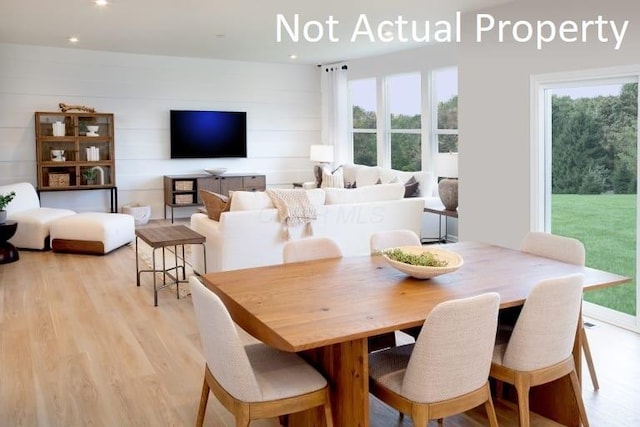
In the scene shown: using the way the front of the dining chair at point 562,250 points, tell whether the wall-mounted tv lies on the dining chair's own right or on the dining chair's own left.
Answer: on the dining chair's own right

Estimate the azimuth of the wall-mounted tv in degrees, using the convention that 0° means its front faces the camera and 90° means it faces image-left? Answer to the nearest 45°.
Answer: approximately 0°

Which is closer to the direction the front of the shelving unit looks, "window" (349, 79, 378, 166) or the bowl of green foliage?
the bowl of green foliage

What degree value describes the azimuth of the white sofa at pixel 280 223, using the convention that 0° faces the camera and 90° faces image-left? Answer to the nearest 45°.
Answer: approximately 135°

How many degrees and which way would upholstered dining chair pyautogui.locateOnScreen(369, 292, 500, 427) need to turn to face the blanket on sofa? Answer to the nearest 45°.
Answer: approximately 45° to its right

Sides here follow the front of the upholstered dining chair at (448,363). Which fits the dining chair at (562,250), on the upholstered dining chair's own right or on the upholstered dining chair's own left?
on the upholstered dining chair's own right

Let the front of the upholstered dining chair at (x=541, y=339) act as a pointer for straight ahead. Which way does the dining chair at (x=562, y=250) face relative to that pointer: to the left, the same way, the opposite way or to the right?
to the left

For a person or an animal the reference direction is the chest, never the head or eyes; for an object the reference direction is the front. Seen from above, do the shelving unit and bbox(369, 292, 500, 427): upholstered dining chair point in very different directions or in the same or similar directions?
very different directions

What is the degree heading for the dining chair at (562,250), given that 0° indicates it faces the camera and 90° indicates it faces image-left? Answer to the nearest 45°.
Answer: approximately 45°

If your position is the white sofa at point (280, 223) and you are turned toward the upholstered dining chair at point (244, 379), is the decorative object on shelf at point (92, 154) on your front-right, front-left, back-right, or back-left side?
back-right

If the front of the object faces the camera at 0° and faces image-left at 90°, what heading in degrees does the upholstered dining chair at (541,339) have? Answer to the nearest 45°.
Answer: approximately 135°

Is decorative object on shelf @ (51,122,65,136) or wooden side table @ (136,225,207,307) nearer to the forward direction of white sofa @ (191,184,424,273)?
the decorative object on shelf

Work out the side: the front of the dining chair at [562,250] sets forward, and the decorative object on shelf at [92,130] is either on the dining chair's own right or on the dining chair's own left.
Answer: on the dining chair's own right

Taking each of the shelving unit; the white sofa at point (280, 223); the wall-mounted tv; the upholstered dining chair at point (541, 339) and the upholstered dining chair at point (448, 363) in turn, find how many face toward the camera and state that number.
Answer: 2
